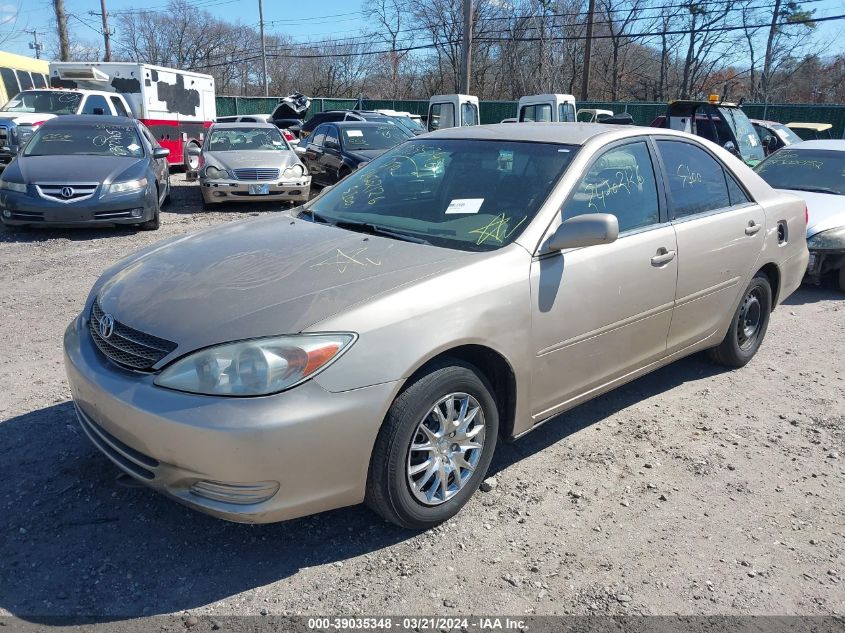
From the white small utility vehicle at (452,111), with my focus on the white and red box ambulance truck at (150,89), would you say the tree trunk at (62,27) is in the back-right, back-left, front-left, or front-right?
front-right

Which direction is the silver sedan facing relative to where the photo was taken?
toward the camera

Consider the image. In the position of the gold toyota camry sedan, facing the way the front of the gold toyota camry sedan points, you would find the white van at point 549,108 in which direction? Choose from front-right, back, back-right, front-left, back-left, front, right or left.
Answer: back-right

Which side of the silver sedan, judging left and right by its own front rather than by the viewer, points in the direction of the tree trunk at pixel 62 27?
back

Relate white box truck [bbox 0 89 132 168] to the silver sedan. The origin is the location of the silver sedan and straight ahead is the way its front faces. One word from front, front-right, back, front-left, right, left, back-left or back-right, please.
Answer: back-right

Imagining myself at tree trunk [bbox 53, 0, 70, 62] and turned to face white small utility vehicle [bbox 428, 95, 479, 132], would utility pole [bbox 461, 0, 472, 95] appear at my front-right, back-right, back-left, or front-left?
front-left

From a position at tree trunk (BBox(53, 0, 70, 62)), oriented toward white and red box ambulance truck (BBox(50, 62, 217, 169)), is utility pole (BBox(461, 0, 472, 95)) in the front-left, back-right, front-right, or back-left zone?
front-left

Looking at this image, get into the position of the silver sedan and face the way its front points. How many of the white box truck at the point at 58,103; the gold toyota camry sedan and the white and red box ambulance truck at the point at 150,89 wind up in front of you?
1

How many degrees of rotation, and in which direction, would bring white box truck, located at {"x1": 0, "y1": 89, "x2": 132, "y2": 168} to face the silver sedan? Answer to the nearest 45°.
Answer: approximately 90° to its left

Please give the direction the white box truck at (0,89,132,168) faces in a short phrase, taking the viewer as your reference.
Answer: facing the viewer and to the left of the viewer

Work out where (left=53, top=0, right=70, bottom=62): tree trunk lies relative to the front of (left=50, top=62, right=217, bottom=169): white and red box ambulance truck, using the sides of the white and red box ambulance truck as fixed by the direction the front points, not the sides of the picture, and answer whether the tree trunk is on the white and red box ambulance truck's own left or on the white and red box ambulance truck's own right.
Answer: on the white and red box ambulance truck's own right
